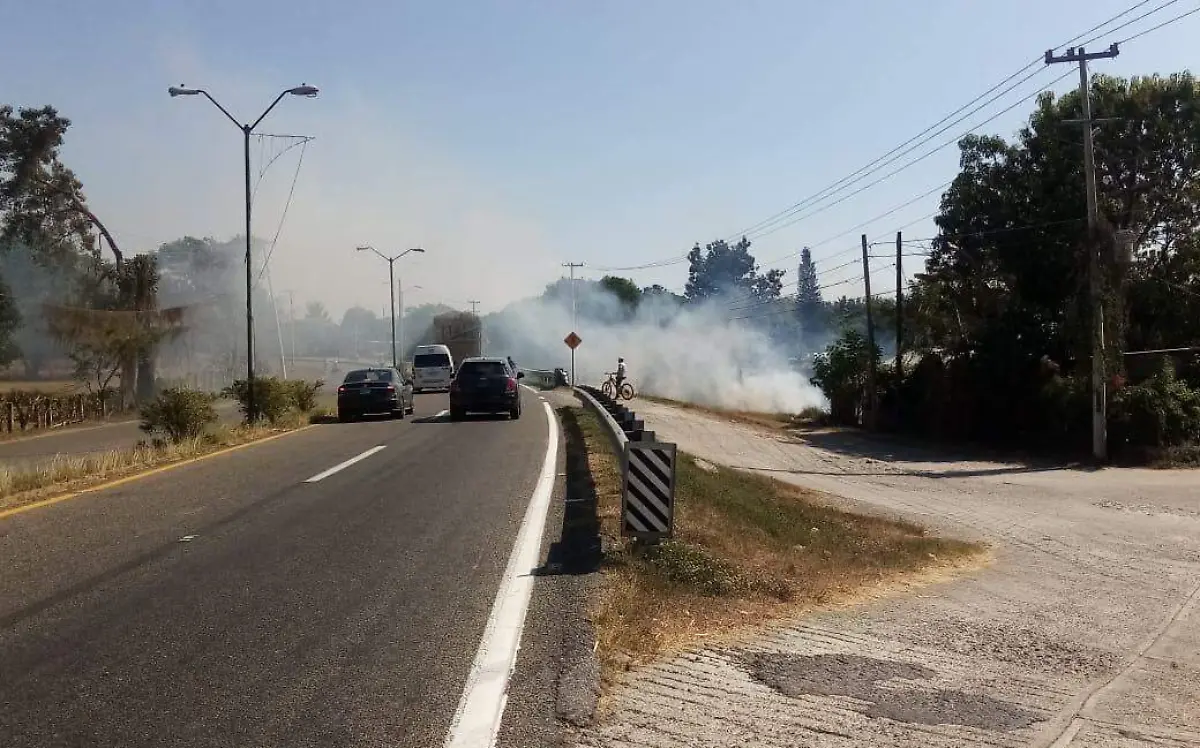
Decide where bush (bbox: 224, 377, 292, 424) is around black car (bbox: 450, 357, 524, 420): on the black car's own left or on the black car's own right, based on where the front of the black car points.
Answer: on the black car's own left

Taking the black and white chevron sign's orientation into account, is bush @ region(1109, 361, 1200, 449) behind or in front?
behind

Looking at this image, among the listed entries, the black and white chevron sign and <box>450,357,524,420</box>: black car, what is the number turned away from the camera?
1

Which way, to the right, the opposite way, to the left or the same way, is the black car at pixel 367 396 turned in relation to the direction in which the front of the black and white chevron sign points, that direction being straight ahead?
the opposite way

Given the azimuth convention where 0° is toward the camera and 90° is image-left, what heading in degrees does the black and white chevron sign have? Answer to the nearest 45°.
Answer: approximately 0°

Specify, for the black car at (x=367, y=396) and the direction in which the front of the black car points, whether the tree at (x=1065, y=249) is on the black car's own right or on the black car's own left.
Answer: on the black car's own right

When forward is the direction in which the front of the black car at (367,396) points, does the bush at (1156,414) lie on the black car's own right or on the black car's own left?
on the black car's own right

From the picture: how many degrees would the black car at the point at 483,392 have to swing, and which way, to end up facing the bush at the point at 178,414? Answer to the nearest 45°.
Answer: approximately 135° to its left

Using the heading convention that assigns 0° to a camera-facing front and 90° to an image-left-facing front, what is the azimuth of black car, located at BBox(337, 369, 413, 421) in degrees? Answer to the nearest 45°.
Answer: approximately 180°

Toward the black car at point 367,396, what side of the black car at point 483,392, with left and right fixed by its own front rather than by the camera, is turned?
left

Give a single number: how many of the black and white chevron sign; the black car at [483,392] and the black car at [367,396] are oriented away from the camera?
2

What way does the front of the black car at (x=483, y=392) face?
away from the camera
